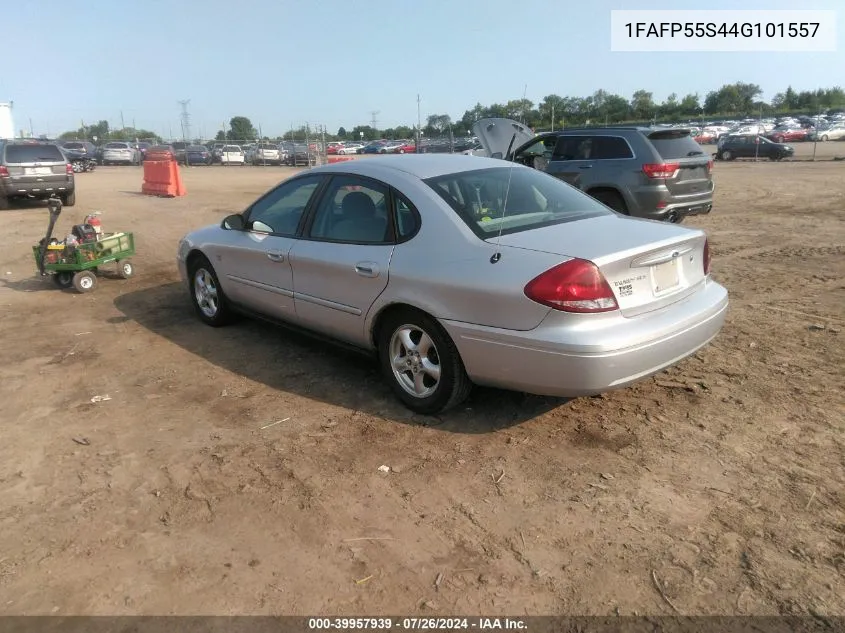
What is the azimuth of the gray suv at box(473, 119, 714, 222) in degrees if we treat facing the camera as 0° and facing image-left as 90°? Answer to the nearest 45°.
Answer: approximately 135°

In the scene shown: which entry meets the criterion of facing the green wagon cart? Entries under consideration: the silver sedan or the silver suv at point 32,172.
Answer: the silver sedan

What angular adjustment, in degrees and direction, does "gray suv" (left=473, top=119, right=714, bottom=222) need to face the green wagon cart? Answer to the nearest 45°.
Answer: approximately 90° to its left

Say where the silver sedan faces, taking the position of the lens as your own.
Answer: facing away from the viewer and to the left of the viewer

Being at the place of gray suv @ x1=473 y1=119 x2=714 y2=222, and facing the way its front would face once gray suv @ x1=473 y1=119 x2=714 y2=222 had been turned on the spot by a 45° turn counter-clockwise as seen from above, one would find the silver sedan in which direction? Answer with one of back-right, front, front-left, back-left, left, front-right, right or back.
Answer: left

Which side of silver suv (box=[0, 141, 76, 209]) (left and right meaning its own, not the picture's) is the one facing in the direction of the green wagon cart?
back

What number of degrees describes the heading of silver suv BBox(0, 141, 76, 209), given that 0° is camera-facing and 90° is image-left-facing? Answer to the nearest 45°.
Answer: approximately 180°

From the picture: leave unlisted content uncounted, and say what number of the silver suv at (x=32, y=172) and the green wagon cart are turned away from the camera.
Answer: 1

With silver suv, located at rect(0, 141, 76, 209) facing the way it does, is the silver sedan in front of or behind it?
behind

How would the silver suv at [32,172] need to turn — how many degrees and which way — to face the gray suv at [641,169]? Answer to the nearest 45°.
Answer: approximately 135° to its right
